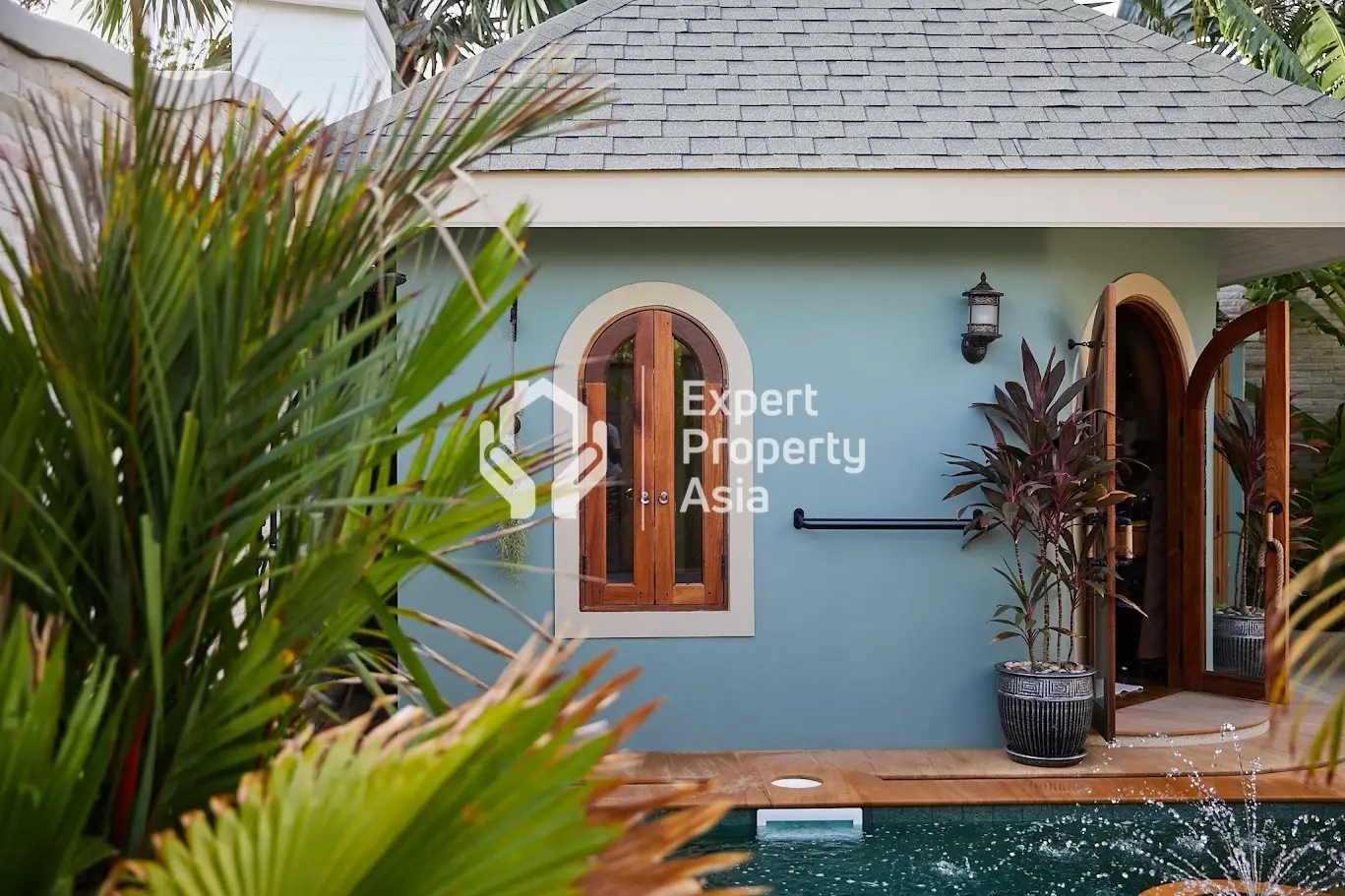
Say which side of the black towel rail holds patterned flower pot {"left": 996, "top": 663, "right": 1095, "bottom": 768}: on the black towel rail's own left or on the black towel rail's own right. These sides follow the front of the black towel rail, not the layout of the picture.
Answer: on the black towel rail's own left

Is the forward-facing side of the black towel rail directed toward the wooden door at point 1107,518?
no

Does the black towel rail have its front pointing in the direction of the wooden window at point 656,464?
no

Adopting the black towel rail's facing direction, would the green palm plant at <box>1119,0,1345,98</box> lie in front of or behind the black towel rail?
behind

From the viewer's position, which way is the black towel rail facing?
facing the viewer

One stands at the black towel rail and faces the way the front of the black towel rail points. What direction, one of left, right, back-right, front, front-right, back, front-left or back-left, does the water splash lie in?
front-left

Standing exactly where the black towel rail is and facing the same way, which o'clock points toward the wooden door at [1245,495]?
The wooden door is roughly at 8 o'clock from the black towel rail.

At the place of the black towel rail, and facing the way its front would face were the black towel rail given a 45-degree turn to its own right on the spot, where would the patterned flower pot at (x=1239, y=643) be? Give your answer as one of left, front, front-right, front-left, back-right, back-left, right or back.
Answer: back

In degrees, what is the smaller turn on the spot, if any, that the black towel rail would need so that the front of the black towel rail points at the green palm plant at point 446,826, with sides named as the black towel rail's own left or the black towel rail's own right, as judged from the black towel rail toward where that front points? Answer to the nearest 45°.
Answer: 0° — it already faces it

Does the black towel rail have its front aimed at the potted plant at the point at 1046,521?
no

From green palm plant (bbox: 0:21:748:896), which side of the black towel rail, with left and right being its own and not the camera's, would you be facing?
front

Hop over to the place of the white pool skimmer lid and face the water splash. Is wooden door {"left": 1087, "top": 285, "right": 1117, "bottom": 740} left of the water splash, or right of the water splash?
left

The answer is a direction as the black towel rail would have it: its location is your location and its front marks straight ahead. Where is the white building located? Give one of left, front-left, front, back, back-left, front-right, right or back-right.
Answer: right
